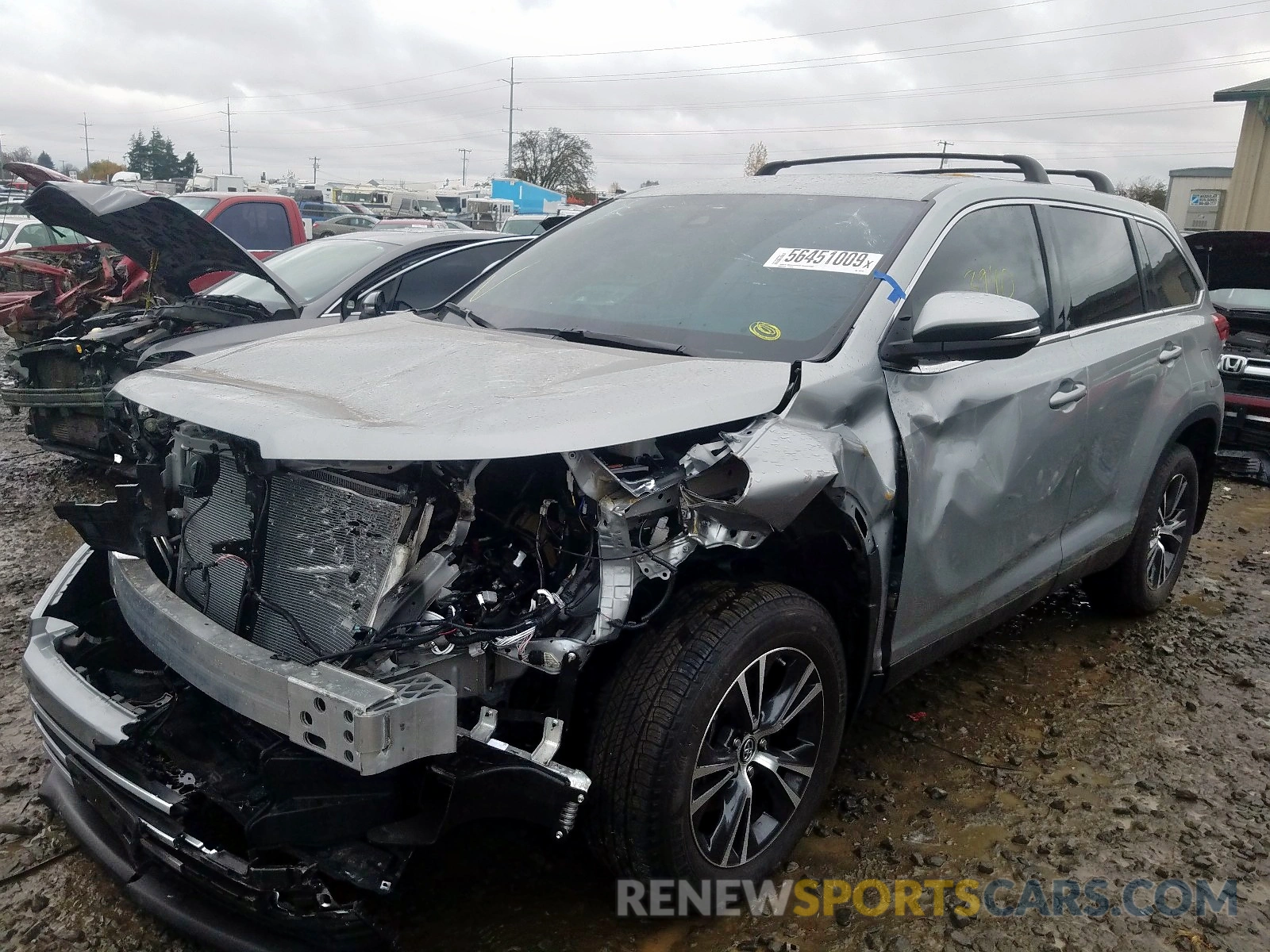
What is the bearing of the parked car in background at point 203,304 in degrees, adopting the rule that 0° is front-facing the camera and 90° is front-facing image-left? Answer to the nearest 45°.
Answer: approximately 45°

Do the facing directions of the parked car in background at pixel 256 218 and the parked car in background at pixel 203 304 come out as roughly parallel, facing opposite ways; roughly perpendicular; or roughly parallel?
roughly parallel

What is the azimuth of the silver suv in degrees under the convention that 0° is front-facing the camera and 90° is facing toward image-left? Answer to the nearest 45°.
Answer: approximately 45°

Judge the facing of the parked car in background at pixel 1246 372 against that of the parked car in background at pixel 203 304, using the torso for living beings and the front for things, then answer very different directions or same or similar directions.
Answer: same or similar directions

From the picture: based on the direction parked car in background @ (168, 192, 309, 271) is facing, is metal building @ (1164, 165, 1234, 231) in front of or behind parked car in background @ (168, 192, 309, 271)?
behind

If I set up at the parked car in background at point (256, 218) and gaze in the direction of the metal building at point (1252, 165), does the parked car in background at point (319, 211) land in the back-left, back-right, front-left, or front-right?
front-left

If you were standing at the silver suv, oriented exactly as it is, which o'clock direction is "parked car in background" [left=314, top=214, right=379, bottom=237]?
The parked car in background is roughly at 4 o'clock from the silver suv.

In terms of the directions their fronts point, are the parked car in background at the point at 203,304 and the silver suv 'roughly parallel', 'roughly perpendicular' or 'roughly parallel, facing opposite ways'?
roughly parallel

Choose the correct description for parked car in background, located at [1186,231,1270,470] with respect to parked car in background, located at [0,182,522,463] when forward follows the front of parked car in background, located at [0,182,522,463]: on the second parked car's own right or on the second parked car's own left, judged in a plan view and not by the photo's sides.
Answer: on the second parked car's own left

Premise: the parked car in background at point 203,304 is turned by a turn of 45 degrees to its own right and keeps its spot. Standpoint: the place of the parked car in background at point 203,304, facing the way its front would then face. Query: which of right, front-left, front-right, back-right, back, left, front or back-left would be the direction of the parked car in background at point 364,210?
right

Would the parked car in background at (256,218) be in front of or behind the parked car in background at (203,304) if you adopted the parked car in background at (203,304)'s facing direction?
behind

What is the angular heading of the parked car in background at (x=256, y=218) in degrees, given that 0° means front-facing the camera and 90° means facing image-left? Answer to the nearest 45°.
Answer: approximately 45°

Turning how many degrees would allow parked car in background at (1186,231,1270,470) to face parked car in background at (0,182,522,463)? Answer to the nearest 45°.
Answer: approximately 45° to its right

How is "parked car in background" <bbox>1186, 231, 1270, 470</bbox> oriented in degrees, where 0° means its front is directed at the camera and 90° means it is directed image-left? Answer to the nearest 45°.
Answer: approximately 0°

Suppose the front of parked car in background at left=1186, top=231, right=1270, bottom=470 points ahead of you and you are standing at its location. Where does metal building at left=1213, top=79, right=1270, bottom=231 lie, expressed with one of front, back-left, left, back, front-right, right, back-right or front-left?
back

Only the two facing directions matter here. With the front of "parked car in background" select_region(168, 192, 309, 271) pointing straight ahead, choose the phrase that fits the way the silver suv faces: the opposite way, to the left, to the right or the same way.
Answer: the same way
